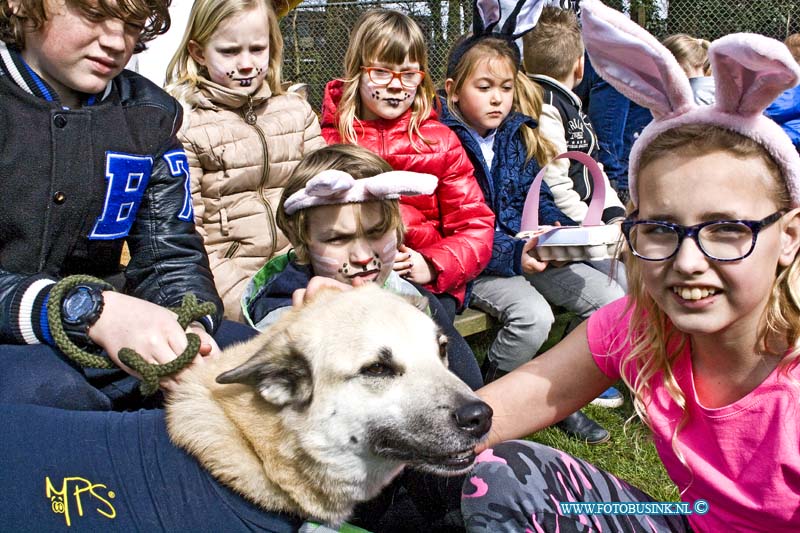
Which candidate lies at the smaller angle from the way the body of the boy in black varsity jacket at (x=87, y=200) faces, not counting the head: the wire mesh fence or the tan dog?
the tan dog

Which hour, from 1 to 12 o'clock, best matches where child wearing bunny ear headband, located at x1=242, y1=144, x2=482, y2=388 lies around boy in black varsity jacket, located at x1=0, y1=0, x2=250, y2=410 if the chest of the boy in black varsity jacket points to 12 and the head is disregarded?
The child wearing bunny ear headband is roughly at 10 o'clock from the boy in black varsity jacket.

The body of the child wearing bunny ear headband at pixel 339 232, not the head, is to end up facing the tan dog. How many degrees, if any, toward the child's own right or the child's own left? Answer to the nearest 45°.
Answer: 0° — they already face it

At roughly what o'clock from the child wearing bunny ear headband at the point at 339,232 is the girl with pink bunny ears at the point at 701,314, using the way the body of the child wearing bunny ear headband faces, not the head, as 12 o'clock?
The girl with pink bunny ears is roughly at 11 o'clock from the child wearing bunny ear headband.

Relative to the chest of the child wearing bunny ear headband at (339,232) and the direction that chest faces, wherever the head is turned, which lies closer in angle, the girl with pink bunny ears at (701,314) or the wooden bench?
the girl with pink bunny ears

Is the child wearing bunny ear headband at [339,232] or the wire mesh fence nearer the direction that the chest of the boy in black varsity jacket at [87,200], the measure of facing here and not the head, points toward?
the child wearing bunny ear headband

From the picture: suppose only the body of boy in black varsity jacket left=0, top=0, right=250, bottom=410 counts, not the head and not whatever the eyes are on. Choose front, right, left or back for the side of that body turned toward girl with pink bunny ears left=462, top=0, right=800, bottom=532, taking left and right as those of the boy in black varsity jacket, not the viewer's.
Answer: left

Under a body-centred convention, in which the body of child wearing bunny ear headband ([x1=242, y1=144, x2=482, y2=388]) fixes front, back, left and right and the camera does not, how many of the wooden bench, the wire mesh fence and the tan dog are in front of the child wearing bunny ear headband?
1

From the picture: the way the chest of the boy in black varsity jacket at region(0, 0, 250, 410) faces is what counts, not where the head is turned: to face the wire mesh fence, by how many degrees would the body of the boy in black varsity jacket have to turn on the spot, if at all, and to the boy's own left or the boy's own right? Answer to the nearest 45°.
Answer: approximately 90° to the boy's own left

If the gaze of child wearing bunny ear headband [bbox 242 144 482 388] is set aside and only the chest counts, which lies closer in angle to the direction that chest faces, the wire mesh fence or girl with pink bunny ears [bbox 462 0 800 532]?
the girl with pink bunny ears

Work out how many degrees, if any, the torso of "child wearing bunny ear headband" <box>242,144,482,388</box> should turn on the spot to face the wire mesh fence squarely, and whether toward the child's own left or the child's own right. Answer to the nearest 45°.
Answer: approximately 180°

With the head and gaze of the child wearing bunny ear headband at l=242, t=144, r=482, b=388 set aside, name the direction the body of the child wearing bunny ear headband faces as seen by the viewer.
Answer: toward the camera

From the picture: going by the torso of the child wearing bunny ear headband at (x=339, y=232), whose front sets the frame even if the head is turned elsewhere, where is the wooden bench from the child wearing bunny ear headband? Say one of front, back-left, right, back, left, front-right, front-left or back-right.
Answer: back-left

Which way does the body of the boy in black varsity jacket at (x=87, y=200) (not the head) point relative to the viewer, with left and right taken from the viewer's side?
facing the viewer and to the right of the viewer

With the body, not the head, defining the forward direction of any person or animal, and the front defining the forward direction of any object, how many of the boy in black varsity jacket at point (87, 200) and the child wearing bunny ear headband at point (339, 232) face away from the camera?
0

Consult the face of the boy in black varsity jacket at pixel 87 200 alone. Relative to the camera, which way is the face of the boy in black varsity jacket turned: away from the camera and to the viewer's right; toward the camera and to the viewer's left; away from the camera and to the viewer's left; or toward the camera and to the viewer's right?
toward the camera and to the viewer's right
